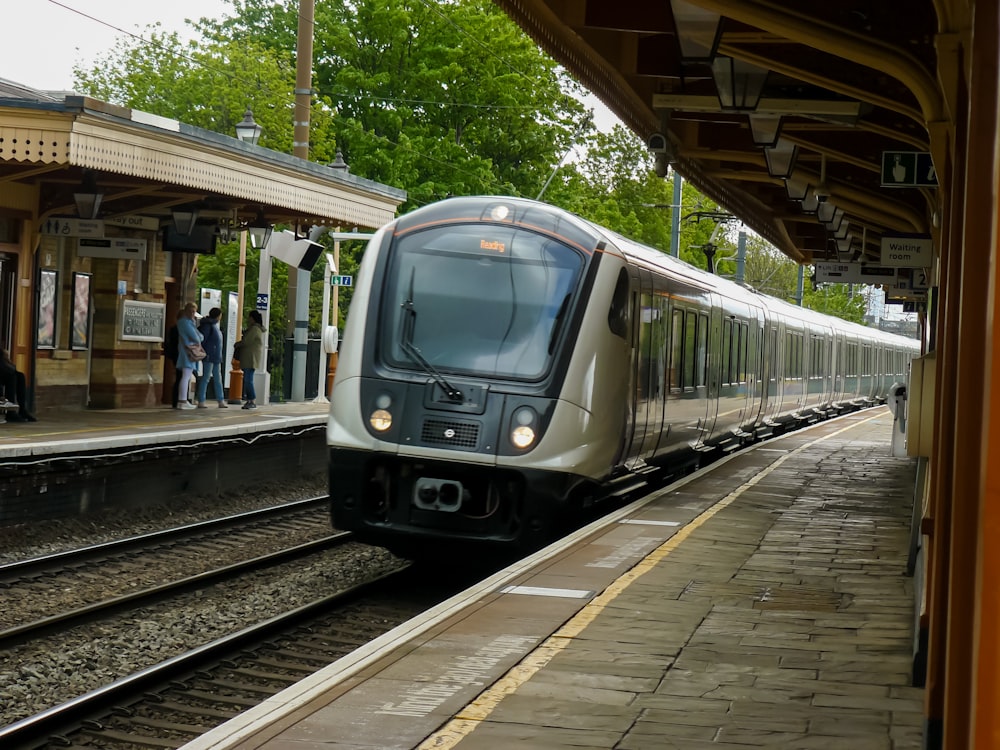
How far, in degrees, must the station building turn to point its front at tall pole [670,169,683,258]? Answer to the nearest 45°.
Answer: approximately 90° to its left

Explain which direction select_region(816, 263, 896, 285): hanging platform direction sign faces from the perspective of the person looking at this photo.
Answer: facing the viewer

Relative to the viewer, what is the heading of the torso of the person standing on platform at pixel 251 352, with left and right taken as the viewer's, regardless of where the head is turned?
facing to the left of the viewer

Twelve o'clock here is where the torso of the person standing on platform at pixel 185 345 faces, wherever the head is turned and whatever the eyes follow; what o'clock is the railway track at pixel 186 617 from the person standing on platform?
The railway track is roughly at 3 o'clock from the person standing on platform.

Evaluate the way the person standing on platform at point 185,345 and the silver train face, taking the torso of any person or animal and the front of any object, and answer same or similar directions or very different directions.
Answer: very different directions

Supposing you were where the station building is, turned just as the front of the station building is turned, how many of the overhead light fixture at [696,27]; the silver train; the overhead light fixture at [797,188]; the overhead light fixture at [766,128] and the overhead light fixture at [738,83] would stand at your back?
0

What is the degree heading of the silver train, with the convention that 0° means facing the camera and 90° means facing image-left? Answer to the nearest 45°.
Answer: approximately 45°

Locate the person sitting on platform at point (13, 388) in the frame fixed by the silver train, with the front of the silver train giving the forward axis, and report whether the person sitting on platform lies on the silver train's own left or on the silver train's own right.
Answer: on the silver train's own right

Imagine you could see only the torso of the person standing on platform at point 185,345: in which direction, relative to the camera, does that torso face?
to the viewer's right

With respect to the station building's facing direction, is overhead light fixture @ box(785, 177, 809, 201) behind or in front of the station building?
in front

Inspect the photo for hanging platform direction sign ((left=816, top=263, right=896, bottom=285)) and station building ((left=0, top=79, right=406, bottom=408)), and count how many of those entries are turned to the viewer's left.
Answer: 0

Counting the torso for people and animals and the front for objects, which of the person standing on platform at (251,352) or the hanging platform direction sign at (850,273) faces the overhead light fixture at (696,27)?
the hanging platform direction sign

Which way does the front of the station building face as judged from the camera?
facing the viewer and to the right of the viewer
